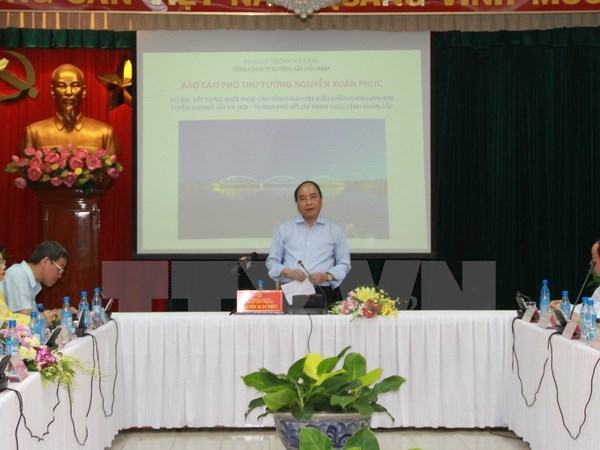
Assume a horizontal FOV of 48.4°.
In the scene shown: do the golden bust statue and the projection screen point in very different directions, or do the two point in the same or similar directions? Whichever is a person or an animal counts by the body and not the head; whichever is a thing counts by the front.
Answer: same or similar directions

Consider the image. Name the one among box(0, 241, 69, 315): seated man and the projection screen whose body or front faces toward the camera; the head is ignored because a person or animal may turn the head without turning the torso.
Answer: the projection screen

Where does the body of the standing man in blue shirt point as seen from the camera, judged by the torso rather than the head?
toward the camera

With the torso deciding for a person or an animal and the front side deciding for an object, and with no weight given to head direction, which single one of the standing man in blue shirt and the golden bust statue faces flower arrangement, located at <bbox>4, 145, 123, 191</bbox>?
the golden bust statue

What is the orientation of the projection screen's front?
toward the camera

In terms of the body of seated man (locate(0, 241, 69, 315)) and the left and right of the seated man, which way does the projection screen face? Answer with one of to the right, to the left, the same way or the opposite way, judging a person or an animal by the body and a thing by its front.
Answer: to the right

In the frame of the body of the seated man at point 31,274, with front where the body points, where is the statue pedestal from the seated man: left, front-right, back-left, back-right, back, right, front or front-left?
left

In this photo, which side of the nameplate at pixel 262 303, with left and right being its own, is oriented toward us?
front

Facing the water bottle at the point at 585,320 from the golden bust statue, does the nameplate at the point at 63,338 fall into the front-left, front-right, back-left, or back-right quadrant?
front-right

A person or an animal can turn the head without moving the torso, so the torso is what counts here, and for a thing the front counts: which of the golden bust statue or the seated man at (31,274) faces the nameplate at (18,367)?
the golden bust statue

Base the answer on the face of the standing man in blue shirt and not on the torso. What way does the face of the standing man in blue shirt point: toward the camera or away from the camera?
toward the camera

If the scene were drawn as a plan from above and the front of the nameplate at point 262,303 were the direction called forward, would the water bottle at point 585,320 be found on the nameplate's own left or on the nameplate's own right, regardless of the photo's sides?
on the nameplate's own left

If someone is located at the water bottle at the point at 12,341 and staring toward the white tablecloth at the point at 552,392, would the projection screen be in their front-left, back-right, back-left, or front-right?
front-left

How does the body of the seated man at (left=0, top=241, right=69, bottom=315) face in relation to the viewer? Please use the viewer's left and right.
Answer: facing to the right of the viewer

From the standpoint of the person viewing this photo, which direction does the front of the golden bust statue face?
facing the viewer

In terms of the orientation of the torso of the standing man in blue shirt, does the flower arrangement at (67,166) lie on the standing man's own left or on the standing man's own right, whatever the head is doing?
on the standing man's own right

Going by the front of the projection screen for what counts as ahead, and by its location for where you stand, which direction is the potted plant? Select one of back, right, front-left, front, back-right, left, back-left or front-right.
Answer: front

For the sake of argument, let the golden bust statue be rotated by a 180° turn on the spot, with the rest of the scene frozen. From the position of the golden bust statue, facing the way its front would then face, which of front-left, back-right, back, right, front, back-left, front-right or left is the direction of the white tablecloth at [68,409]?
back

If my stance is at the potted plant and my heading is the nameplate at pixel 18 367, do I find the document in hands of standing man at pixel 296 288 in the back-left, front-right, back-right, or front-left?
front-right
